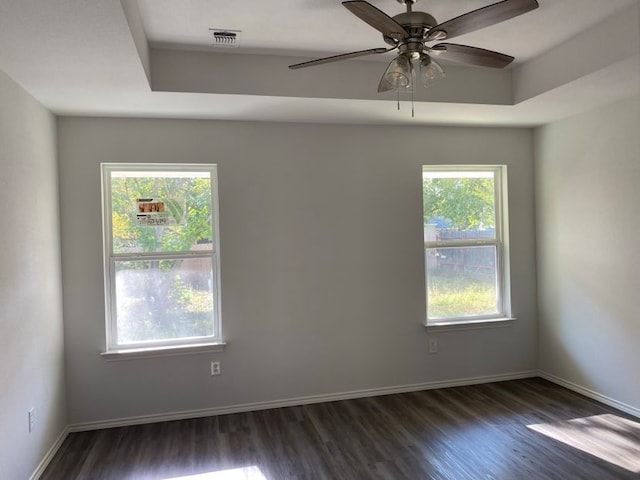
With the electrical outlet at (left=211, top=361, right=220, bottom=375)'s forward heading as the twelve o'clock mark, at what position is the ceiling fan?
The ceiling fan is roughly at 11 o'clock from the electrical outlet.

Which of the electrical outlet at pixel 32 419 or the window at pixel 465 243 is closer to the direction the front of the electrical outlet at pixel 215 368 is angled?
the electrical outlet

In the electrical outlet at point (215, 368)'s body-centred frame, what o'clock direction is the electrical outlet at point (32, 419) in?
the electrical outlet at point (32, 419) is roughly at 2 o'clock from the electrical outlet at point (215, 368).

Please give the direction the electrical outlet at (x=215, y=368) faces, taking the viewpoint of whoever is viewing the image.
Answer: facing the viewer

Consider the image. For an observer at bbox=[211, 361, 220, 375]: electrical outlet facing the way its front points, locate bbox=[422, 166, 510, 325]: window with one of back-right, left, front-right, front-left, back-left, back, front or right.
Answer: left
